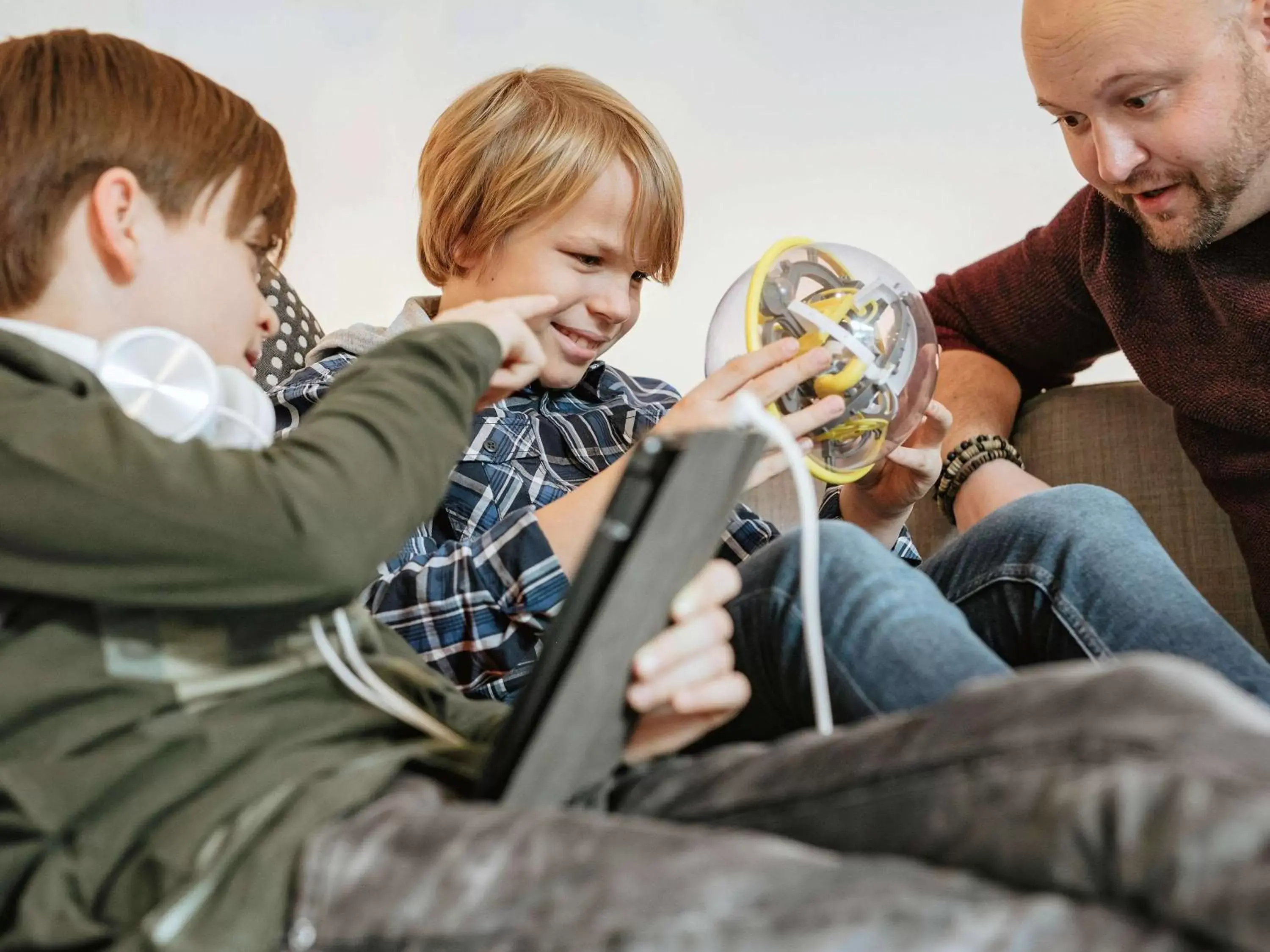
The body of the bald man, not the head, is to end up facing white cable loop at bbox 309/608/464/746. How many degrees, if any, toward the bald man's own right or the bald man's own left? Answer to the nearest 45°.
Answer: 0° — they already face it

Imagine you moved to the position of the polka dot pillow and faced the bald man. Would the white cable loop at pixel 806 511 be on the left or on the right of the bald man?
right

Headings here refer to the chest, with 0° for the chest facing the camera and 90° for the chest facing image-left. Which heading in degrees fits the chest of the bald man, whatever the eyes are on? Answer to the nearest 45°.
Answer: approximately 45°

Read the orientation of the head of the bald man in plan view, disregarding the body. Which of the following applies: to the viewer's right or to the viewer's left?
to the viewer's left

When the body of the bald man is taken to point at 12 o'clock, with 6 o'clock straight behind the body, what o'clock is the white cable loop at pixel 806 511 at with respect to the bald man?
The white cable loop is roughly at 11 o'clock from the bald man.
